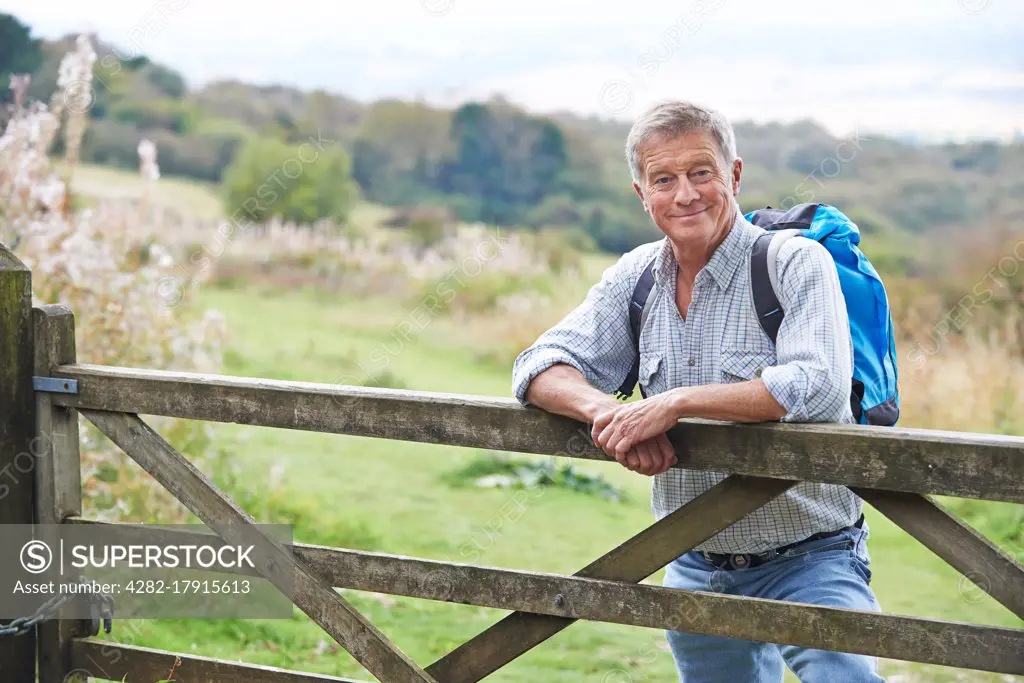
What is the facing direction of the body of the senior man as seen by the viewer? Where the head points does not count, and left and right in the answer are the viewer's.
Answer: facing the viewer and to the left of the viewer

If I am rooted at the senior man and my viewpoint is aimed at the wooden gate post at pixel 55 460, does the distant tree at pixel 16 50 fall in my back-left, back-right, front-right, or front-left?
front-right

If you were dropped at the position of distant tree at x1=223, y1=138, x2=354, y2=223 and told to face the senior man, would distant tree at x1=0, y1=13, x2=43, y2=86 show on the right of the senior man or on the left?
right

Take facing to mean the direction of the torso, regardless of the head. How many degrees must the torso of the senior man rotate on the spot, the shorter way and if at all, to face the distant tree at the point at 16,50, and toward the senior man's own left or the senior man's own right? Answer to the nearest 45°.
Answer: approximately 90° to the senior man's own right

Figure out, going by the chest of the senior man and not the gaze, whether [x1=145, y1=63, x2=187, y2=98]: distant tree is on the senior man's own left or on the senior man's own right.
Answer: on the senior man's own right

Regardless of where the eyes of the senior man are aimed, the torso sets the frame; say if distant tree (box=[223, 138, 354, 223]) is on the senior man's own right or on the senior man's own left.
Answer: on the senior man's own right

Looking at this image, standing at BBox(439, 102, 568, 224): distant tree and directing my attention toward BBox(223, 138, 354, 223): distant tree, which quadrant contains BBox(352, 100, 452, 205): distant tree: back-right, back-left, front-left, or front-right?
front-right

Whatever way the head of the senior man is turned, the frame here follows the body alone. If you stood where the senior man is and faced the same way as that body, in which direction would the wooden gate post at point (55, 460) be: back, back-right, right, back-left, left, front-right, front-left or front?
front-right

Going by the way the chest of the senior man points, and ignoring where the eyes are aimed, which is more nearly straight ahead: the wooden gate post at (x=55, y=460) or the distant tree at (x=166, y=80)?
the wooden gate post

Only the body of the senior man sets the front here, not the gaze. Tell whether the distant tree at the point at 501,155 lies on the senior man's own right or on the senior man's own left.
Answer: on the senior man's own right

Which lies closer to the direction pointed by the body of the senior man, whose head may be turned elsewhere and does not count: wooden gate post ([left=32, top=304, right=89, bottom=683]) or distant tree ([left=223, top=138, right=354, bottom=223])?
the wooden gate post

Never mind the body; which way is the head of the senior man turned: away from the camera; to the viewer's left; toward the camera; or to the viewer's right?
toward the camera

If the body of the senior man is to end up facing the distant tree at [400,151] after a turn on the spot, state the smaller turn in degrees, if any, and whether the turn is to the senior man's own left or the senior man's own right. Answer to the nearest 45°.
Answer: approximately 135° to the senior man's own right
